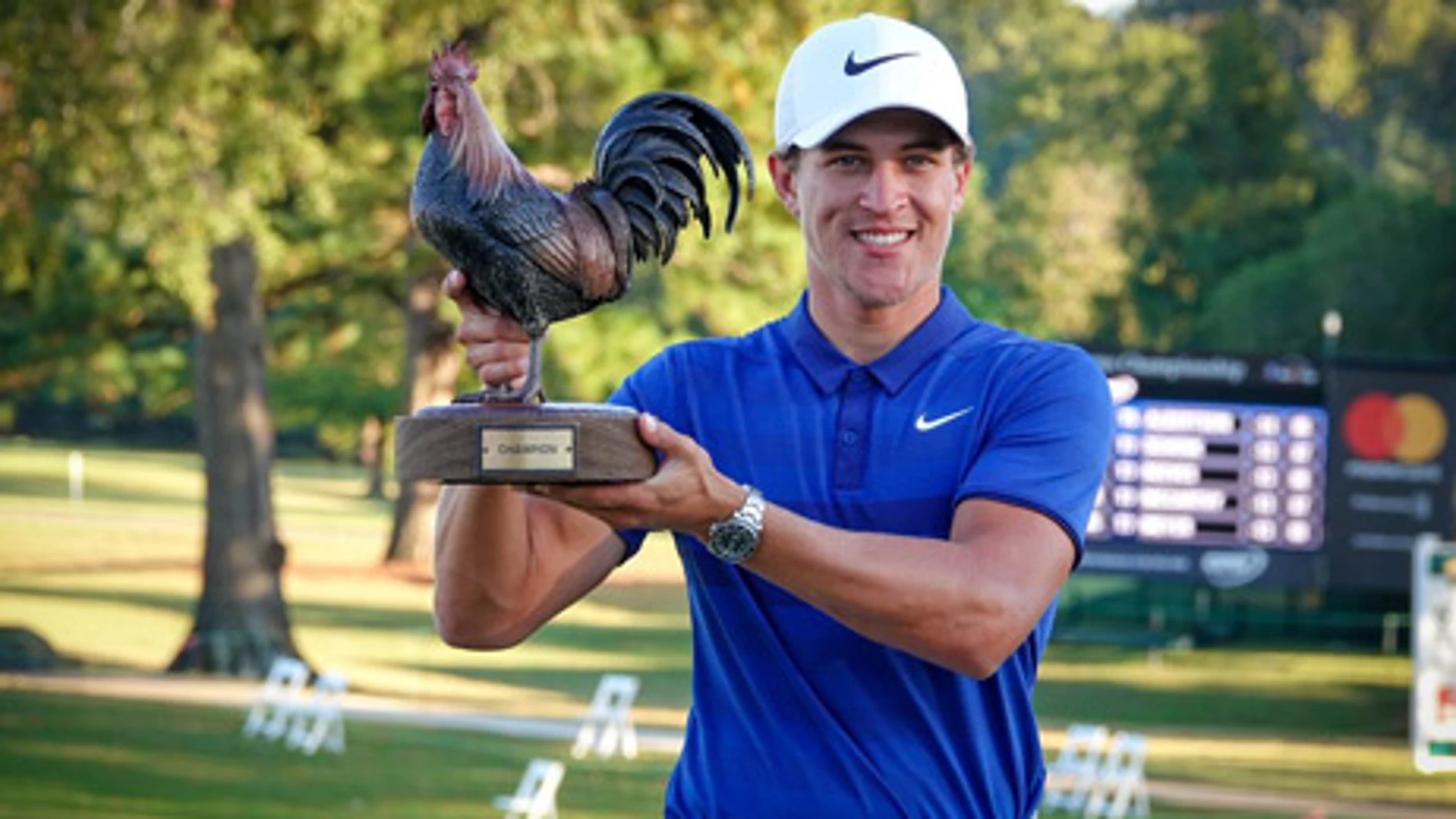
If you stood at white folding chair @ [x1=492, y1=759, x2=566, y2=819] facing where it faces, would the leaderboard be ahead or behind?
behind

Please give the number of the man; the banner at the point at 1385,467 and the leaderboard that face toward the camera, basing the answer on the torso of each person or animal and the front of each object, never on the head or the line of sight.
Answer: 3

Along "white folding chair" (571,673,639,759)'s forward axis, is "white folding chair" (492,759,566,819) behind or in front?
in front

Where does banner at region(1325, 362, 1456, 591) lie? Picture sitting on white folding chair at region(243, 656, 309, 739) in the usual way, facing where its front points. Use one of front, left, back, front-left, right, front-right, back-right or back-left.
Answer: back-left

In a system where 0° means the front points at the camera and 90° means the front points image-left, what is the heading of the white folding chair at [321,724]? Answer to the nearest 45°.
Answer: approximately 45°

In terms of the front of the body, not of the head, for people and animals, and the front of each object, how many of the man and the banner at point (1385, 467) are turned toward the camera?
2

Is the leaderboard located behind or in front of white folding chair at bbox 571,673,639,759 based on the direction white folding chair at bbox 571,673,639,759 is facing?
behind

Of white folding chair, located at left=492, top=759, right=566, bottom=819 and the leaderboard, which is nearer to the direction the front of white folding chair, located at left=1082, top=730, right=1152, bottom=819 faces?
the white folding chair
